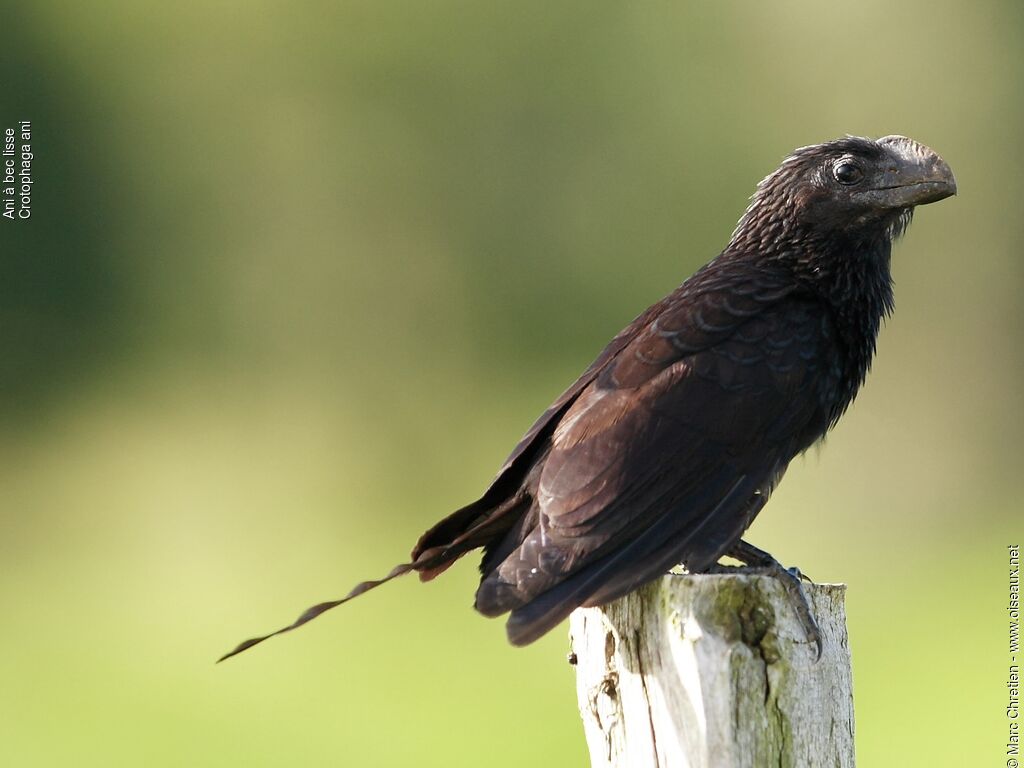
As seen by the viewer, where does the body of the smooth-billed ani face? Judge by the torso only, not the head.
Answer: to the viewer's right
